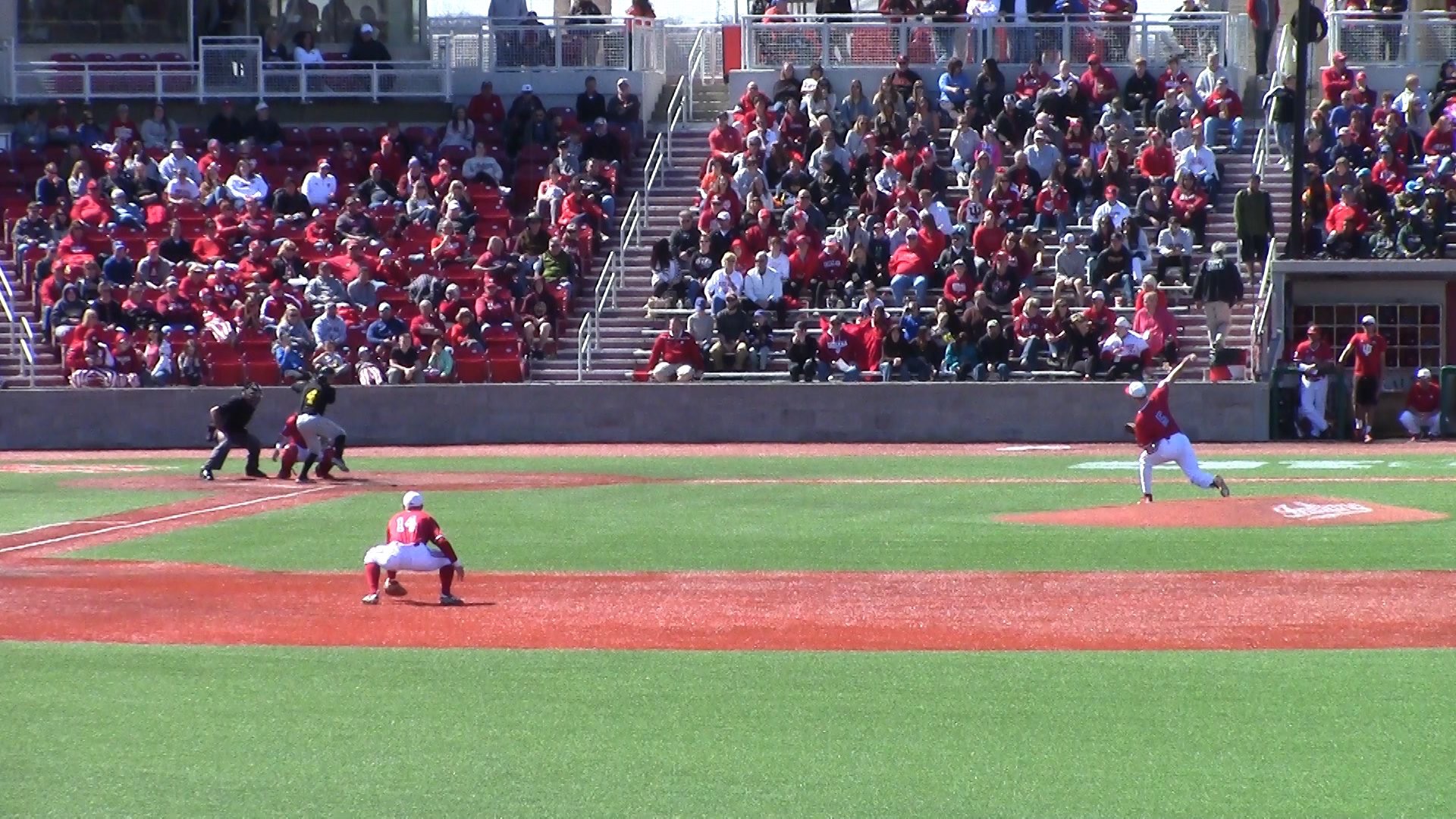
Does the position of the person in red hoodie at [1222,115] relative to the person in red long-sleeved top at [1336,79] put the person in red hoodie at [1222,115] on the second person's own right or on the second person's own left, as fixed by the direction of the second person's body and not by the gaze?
on the second person's own right

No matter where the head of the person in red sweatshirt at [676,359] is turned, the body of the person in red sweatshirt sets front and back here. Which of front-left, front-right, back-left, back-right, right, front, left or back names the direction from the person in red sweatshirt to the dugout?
left

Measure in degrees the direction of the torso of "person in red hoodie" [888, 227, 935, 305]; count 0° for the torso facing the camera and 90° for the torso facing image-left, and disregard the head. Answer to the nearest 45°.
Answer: approximately 0°

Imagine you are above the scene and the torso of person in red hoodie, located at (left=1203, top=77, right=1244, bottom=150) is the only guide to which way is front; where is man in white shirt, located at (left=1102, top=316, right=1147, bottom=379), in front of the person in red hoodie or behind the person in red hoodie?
in front

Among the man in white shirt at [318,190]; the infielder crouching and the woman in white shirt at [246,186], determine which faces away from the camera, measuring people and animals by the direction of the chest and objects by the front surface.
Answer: the infielder crouching

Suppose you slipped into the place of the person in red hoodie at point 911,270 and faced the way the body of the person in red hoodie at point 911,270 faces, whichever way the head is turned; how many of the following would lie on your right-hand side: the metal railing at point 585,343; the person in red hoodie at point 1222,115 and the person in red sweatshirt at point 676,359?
2

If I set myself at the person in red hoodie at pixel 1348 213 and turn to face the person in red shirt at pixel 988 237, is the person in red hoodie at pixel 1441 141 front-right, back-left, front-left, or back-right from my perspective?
back-right

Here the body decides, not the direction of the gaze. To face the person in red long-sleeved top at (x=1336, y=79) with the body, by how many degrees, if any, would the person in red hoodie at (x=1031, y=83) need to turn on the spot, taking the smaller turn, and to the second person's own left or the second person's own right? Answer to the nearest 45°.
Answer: approximately 135° to the second person's own left

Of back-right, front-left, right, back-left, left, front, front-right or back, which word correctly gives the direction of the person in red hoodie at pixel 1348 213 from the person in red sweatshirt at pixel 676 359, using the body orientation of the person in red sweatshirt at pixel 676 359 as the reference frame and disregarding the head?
left

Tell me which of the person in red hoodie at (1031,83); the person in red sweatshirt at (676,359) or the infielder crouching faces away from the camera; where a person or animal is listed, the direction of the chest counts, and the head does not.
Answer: the infielder crouching
